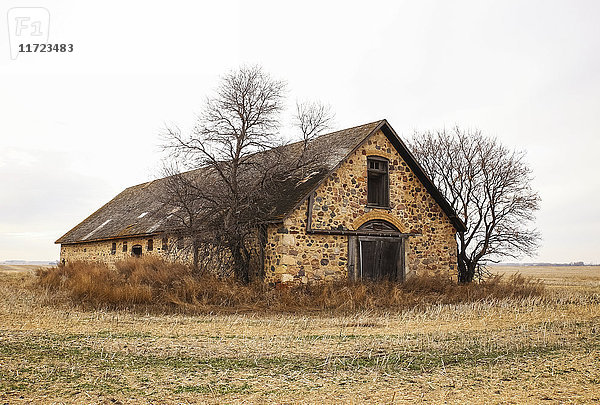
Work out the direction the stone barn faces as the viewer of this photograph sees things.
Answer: facing the viewer and to the right of the viewer
